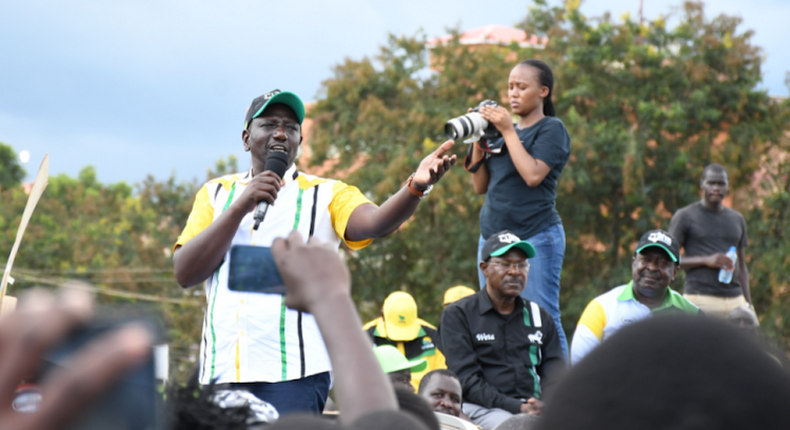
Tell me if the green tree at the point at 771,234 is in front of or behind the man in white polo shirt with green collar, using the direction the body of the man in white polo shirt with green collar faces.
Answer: behind

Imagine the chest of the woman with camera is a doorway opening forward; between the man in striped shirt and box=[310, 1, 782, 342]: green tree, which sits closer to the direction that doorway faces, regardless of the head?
the man in striped shirt

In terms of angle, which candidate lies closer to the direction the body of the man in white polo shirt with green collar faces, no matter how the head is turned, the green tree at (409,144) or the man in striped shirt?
the man in striped shirt

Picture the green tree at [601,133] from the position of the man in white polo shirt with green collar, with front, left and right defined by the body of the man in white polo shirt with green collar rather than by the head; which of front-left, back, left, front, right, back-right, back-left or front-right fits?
back

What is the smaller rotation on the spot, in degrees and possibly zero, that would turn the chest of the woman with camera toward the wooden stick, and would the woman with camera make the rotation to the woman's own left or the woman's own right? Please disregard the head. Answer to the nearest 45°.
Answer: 0° — they already face it

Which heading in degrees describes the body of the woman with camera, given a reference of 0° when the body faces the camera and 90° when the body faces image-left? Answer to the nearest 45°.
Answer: approximately 45°

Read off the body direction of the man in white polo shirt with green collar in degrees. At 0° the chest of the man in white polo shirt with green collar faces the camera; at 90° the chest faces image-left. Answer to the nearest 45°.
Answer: approximately 0°
